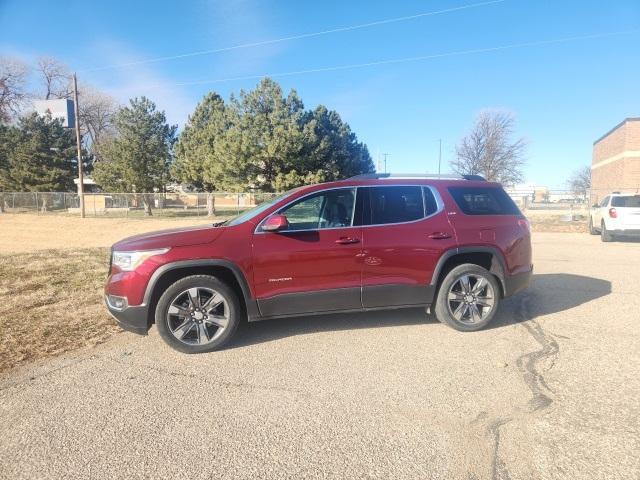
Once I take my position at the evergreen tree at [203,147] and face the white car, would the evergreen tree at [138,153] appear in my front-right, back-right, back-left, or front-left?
back-right

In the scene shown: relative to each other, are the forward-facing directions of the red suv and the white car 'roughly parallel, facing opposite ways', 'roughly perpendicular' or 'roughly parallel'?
roughly perpendicular

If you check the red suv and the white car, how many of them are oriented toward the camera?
0

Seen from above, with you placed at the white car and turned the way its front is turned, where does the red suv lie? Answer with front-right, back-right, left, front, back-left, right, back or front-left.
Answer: back-left

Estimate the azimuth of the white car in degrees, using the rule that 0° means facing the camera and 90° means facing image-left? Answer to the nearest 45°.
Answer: approximately 135°

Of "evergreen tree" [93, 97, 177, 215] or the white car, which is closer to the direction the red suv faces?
the evergreen tree

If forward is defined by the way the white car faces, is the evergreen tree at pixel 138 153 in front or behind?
in front

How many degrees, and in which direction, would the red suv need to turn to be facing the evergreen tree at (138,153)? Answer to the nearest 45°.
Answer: approximately 45° to its right

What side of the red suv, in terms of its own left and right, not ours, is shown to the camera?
left

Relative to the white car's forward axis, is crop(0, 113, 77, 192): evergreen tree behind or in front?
in front

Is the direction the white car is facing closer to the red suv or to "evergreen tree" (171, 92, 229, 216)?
the evergreen tree

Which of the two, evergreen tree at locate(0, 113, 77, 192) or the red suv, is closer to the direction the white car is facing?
the evergreen tree
